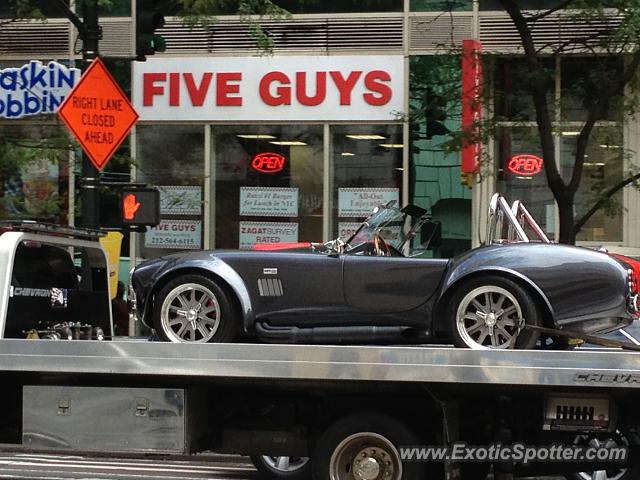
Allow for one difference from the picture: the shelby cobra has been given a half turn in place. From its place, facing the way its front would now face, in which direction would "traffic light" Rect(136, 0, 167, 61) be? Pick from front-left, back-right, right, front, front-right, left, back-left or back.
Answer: back-left

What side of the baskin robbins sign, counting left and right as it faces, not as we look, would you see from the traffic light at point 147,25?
front

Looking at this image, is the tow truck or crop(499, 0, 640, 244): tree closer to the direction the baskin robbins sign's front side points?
the tow truck

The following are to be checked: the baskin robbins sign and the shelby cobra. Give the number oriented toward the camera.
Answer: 1

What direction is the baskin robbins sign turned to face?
toward the camera

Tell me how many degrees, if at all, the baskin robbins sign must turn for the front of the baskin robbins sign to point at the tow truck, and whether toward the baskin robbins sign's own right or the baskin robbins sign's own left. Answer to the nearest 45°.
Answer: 0° — it already faces it

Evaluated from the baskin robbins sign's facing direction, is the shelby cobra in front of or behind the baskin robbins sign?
in front

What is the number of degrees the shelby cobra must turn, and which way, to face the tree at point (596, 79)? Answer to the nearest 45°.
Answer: approximately 135° to its right

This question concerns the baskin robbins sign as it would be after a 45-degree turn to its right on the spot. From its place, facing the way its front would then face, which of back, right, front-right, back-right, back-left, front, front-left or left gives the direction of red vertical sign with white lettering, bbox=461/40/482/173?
left

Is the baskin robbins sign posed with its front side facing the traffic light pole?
yes

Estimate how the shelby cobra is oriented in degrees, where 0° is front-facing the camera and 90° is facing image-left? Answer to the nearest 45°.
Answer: approximately 90°

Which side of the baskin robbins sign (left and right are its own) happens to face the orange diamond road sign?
front

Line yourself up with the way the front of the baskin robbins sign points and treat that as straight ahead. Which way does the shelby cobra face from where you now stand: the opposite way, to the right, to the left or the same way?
to the right
